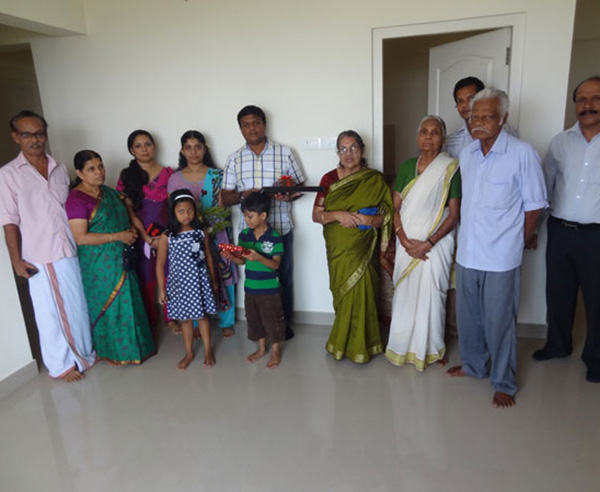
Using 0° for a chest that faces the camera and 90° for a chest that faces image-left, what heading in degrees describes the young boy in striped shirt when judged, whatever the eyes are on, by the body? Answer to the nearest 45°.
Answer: approximately 45°

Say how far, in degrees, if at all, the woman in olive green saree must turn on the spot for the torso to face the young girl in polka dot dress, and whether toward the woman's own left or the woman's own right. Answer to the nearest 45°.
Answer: approximately 90° to the woman's own right

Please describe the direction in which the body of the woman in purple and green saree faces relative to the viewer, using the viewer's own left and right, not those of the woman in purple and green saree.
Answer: facing the viewer and to the right of the viewer

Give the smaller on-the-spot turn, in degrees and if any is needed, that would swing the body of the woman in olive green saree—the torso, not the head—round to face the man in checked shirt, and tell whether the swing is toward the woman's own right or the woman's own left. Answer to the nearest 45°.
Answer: approximately 135° to the woman's own right

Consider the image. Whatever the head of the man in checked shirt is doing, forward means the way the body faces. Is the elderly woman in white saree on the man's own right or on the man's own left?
on the man's own left

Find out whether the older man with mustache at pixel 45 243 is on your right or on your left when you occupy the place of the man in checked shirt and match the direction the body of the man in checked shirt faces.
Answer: on your right

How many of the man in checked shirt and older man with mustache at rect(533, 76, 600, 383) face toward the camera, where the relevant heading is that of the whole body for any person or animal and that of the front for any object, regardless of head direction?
2
